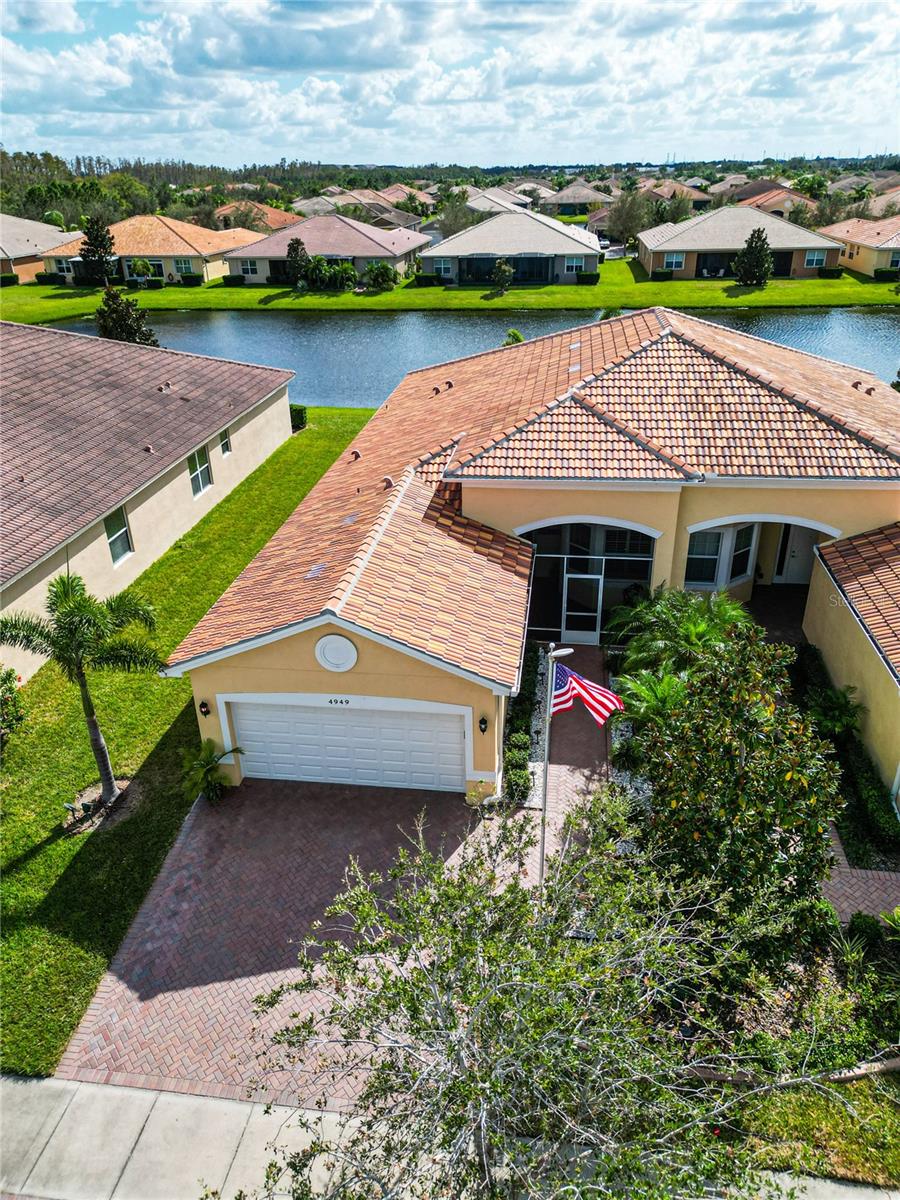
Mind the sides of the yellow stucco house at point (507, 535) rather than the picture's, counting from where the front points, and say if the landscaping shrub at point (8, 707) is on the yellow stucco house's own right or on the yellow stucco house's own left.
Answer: on the yellow stucco house's own right

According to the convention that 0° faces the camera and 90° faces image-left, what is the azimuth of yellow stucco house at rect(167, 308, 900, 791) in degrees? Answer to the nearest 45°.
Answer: approximately 0°

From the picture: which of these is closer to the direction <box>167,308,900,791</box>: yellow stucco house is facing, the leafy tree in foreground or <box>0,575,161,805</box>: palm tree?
the leafy tree in foreground

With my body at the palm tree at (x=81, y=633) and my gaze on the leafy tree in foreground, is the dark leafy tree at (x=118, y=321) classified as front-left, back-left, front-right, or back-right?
back-left

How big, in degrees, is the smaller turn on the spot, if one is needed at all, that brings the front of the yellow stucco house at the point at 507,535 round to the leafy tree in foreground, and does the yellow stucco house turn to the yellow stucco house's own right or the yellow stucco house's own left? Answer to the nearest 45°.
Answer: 0° — it already faces it

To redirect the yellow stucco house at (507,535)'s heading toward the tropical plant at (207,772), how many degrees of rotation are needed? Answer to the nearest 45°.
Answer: approximately 45° to its right

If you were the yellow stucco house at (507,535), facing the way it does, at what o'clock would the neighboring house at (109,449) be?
The neighboring house is roughly at 4 o'clock from the yellow stucco house.

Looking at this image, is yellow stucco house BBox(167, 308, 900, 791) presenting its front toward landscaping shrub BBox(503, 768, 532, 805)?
yes

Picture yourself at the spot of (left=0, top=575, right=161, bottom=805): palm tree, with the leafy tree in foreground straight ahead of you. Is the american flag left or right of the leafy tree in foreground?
left

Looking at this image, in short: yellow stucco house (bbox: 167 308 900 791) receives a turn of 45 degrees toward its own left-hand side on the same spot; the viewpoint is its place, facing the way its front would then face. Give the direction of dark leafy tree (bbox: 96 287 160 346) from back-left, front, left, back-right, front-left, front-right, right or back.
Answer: back

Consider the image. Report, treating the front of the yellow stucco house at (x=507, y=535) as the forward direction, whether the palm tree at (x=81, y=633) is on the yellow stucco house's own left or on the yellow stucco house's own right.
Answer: on the yellow stucco house's own right
